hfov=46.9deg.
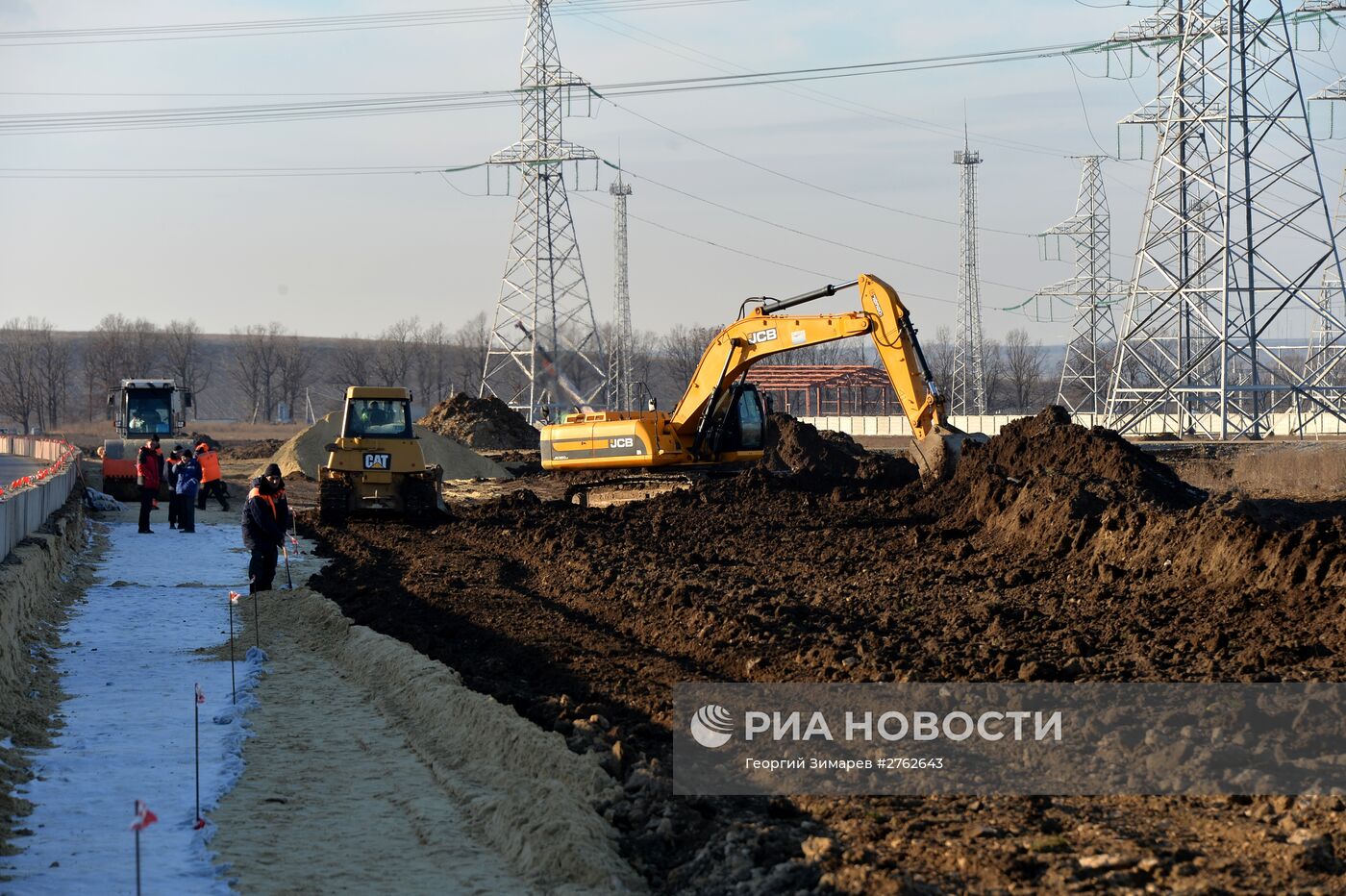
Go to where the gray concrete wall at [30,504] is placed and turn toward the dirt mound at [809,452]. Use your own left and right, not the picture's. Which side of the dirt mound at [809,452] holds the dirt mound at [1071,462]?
right

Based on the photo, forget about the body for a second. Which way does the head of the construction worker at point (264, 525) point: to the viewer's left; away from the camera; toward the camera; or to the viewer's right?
toward the camera

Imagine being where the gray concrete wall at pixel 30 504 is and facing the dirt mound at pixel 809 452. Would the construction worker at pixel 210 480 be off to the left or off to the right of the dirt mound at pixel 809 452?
left

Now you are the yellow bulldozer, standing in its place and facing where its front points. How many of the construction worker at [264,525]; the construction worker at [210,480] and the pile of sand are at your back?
1
